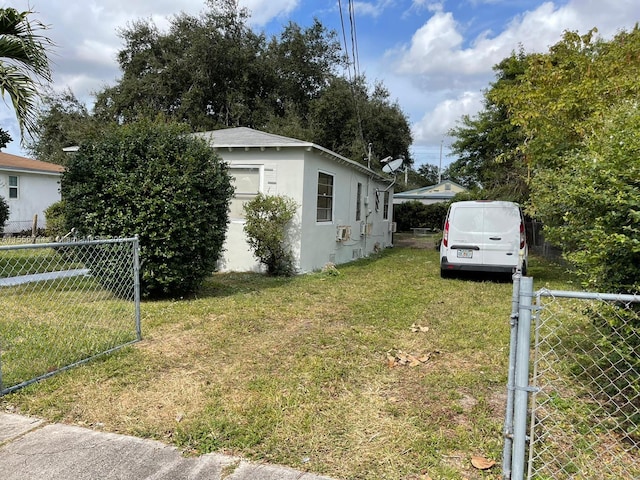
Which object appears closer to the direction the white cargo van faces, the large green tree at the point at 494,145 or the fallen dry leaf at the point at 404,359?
the large green tree

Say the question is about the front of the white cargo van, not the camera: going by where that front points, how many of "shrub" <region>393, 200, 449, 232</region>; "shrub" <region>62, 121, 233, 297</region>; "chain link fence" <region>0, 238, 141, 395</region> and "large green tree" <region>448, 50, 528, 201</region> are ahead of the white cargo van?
2

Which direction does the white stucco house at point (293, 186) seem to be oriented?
toward the camera

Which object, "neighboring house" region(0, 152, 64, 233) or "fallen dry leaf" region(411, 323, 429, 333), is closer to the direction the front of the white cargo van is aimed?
the neighboring house

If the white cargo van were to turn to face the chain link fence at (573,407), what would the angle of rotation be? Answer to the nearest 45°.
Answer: approximately 180°

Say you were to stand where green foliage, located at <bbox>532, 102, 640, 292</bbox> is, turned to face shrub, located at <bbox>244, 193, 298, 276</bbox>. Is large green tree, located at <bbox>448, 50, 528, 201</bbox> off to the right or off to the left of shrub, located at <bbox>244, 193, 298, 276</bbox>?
right

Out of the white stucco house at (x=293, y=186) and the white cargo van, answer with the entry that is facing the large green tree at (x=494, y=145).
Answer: the white cargo van

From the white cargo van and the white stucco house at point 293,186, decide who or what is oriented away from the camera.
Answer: the white cargo van

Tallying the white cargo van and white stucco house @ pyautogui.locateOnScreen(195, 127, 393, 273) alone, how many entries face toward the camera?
1

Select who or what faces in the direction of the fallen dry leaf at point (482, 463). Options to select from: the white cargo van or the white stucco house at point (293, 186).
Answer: the white stucco house

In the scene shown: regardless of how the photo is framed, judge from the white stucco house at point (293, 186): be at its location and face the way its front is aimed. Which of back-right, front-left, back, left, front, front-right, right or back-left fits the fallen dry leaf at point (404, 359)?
front

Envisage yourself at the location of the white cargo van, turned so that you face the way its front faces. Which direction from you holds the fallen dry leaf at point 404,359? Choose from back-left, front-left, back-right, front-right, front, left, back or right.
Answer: back

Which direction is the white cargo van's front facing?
away from the camera

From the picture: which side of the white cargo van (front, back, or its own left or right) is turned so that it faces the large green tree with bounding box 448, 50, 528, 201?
front

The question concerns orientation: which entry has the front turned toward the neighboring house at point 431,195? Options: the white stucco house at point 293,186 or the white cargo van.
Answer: the white cargo van

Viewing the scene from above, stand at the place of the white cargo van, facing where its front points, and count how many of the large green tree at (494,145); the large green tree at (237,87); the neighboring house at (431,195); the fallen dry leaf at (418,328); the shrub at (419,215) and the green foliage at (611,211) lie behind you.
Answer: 2

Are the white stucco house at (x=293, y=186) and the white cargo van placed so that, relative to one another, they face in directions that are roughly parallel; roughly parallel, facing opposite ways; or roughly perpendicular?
roughly parallel, facing opposite ways

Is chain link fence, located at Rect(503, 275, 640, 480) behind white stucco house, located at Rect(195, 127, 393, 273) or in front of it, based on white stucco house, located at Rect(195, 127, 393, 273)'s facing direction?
in front

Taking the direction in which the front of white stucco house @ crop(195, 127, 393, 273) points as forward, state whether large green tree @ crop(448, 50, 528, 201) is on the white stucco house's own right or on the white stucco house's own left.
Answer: on the white stucco house's own left
